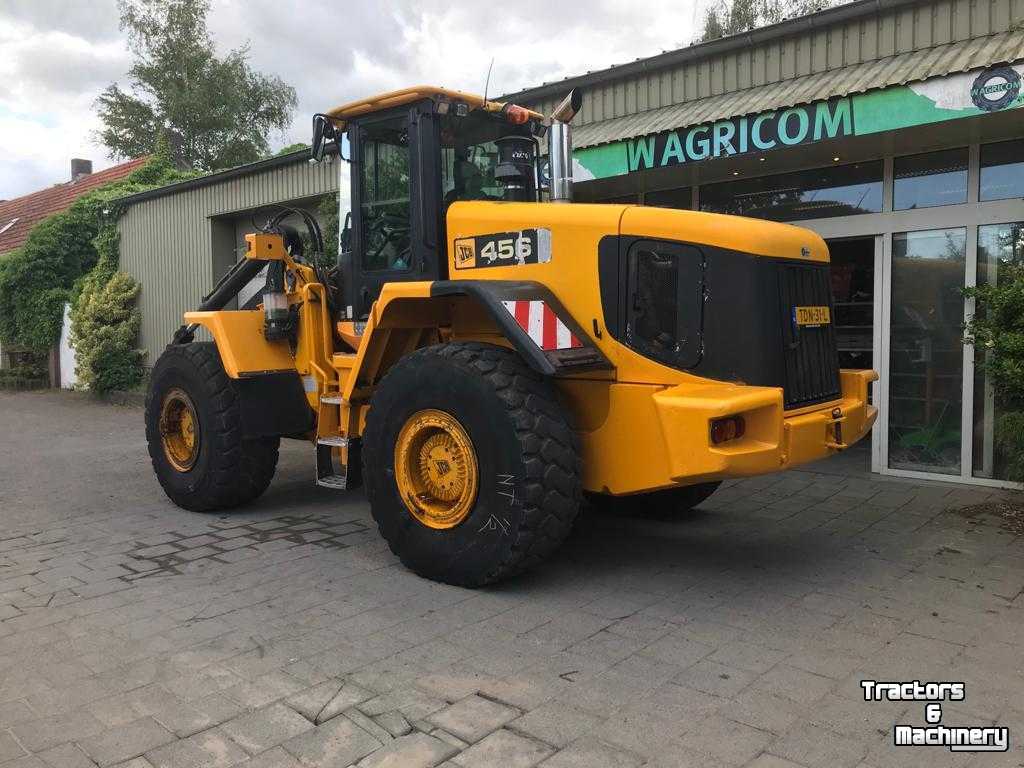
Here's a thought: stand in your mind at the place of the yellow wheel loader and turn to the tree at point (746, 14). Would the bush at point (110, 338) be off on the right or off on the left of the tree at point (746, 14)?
left

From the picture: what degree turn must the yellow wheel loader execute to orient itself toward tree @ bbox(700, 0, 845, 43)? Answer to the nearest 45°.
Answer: approximately 45° to its right

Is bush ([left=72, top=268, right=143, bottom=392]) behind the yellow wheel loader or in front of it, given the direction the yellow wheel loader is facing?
in front

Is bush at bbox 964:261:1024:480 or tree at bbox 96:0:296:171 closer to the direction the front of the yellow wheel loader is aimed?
the tree

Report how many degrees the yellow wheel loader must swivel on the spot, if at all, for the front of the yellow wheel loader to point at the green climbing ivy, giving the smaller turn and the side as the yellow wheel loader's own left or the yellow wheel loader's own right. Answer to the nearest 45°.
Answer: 0° — it already faces it

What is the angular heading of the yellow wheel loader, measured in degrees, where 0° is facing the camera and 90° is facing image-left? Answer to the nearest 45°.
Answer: approximately 135°

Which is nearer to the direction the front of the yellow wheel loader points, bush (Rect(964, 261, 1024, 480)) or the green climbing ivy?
the green climbing ivy
